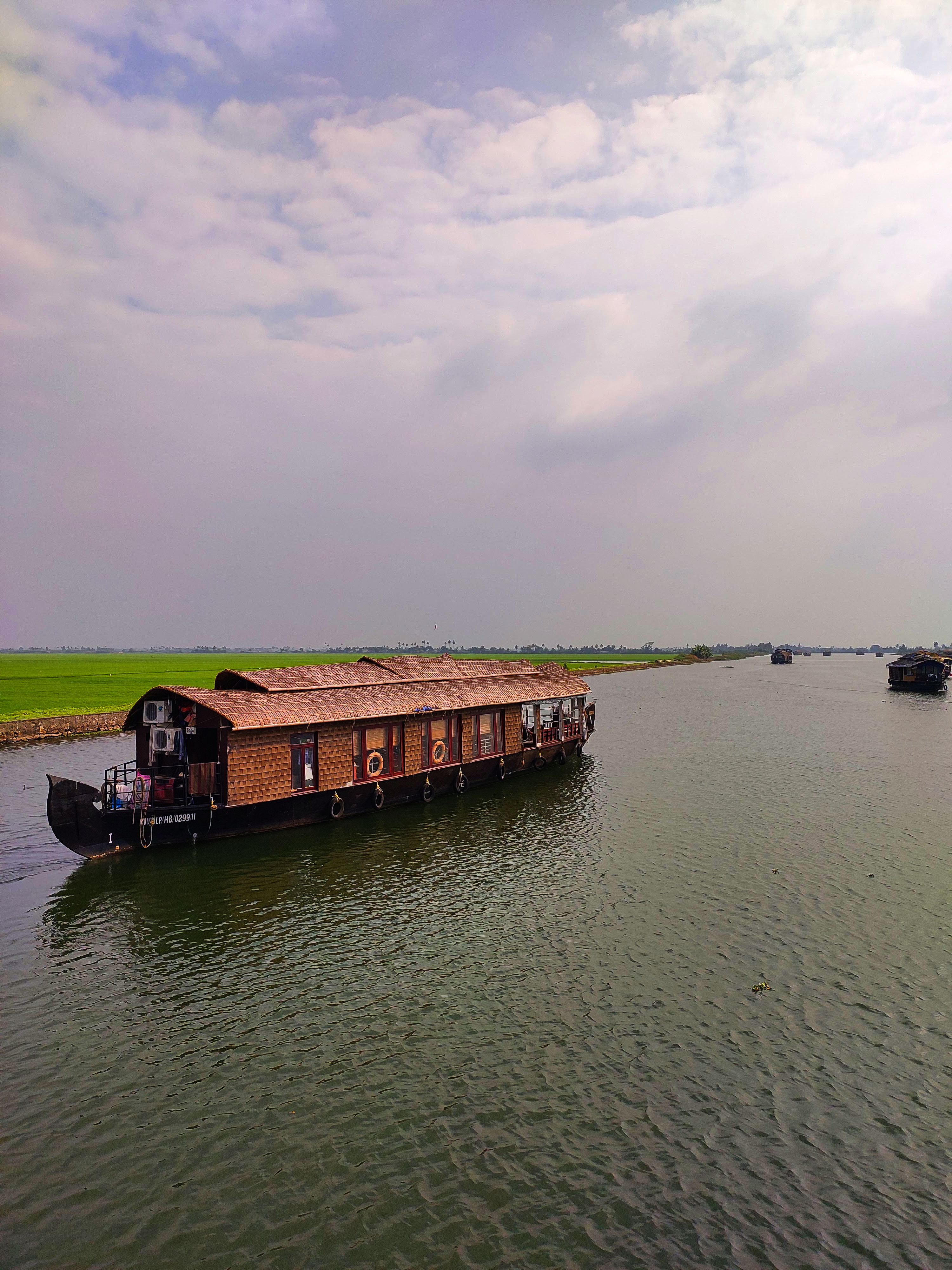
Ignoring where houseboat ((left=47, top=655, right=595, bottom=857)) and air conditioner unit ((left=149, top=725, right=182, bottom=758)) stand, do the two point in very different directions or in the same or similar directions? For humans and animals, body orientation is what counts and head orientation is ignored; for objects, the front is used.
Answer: very different directions

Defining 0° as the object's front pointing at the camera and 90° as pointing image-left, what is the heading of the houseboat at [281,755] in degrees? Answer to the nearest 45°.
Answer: approximately 225°

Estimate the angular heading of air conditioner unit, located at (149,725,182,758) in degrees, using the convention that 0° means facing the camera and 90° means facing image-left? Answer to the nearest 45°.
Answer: approximately 45°
